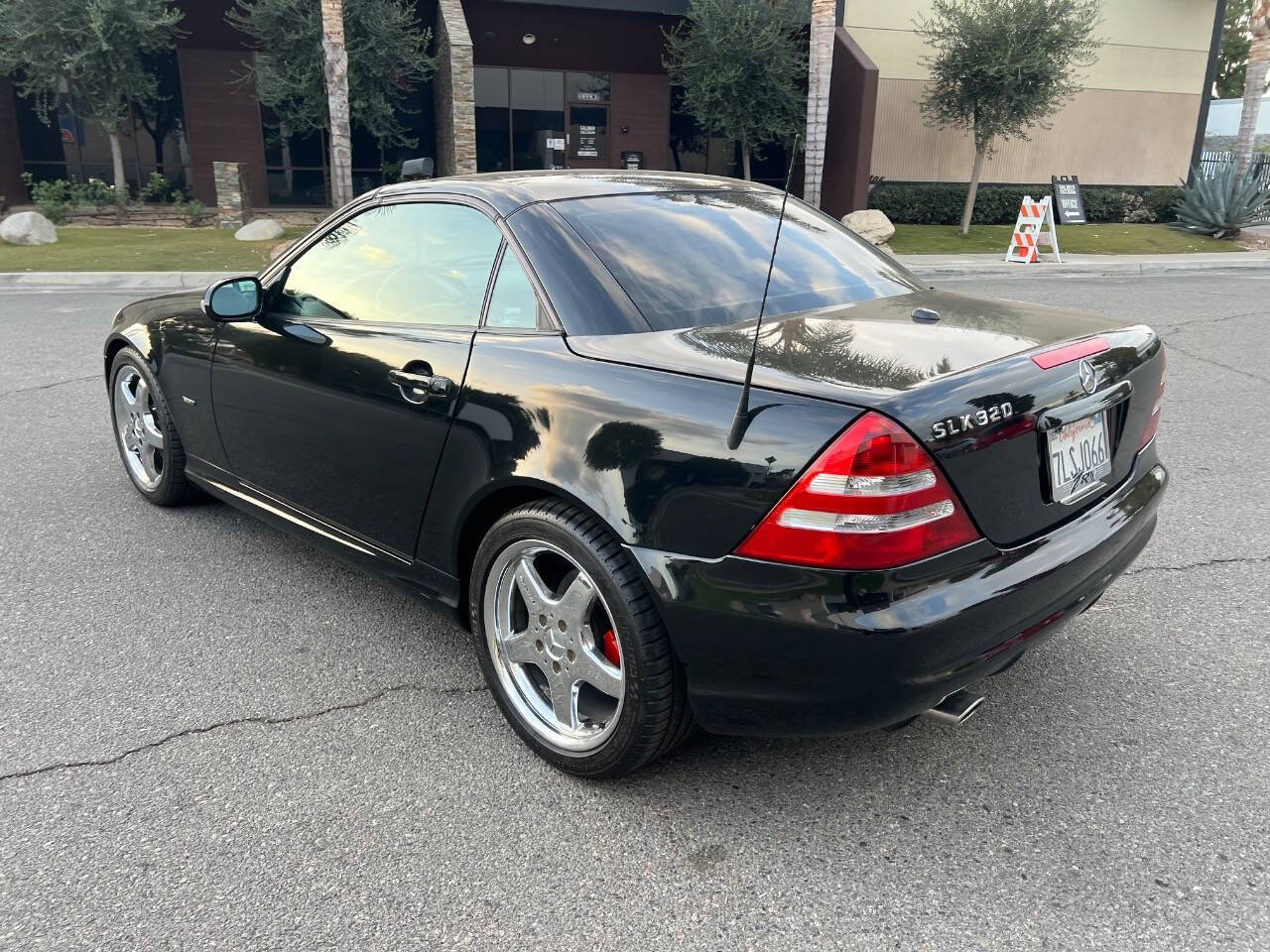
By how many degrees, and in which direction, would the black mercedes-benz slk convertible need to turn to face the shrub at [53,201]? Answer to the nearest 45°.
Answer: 0° — it already faces it

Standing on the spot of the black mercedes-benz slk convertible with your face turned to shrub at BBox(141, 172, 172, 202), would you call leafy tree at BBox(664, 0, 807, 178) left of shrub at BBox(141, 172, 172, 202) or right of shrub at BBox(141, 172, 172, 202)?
right

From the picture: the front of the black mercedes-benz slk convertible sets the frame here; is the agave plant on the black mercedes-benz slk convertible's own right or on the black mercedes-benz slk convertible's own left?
on the black mercedes-benz slk convertible's own right

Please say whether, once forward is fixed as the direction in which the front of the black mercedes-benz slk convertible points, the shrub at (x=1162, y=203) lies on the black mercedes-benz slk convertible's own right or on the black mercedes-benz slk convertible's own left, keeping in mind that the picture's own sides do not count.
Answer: on the black mercedes-benz slk convertible's own right

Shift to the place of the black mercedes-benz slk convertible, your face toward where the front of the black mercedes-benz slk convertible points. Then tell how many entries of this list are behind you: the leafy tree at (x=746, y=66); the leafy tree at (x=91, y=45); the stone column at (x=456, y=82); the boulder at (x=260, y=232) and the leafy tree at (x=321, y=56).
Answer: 0

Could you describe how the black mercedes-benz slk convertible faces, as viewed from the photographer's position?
facing away from the viewer and to the left of the viewer

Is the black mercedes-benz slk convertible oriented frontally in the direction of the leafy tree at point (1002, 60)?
no

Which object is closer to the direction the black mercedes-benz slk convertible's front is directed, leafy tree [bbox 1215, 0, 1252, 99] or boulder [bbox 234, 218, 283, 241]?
the boulder

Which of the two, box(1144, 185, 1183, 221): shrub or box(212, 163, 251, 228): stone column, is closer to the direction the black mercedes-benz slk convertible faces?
the stone column

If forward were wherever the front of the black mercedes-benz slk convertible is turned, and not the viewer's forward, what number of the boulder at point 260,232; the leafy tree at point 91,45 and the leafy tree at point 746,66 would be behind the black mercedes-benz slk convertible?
0

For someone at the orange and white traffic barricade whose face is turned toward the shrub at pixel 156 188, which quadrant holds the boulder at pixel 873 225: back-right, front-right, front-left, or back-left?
front-right

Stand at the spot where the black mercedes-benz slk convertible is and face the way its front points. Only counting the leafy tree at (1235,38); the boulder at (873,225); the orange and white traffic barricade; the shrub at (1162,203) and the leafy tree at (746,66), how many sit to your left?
0

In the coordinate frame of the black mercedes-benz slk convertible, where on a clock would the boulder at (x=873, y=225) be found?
The boulder is roughly at 2 o'clock from the black mercedes-benz slk convertible.

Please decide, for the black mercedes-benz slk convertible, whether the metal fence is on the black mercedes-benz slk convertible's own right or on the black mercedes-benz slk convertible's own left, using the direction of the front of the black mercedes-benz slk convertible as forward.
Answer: on the black mercedes-benz slk convertible's own right

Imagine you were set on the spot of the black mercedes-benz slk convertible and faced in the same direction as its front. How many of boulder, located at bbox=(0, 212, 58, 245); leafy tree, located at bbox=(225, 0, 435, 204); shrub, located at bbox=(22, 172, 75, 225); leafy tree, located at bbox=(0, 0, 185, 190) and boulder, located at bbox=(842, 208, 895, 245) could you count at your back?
0

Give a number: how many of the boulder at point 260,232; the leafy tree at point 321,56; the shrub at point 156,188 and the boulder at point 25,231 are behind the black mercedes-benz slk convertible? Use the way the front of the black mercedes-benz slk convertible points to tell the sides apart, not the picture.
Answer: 0

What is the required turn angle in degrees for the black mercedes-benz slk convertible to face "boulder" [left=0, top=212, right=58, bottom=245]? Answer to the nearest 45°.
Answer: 0° — it already faces it

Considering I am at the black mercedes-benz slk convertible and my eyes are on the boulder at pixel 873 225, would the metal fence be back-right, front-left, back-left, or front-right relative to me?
front-right
